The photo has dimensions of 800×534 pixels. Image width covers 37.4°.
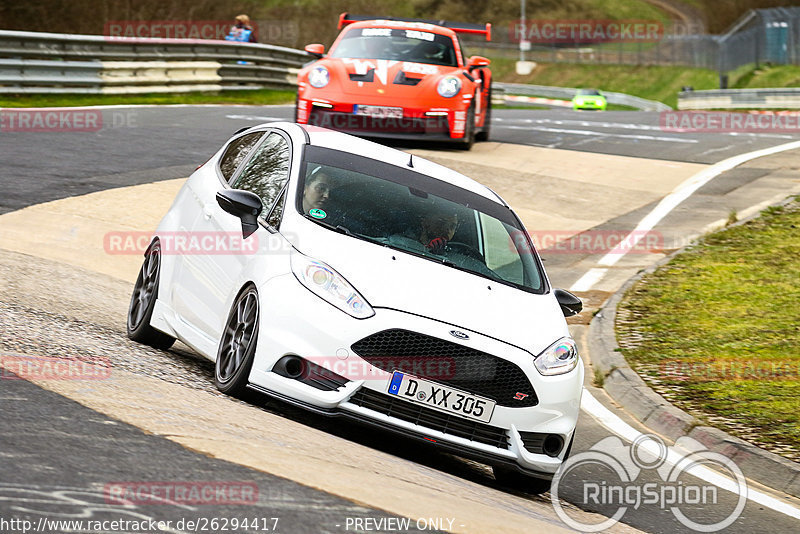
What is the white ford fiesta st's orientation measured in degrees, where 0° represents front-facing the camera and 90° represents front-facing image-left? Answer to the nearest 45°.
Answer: approximately 315°

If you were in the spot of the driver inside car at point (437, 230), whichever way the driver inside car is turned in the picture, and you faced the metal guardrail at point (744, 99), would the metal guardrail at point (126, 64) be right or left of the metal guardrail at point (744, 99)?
left

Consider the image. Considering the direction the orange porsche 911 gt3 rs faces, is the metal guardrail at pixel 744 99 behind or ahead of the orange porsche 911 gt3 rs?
behind

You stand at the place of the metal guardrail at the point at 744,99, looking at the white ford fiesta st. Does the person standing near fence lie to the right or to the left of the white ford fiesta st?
right

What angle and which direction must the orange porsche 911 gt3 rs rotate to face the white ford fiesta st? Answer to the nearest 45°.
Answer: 0° — it already faces it

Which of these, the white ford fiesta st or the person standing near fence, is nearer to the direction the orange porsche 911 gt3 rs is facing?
the white ford fiesta st

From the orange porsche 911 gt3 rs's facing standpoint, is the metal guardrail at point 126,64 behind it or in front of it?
behind

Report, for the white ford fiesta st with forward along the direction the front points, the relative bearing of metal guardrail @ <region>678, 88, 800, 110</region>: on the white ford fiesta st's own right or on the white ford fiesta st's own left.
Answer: on the white ford fiesta st's own left

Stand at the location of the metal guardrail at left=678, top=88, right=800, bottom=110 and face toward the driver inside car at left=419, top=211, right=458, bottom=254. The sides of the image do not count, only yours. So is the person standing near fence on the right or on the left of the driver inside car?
right

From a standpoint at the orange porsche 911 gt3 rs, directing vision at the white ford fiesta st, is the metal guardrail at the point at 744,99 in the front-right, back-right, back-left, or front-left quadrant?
back-left

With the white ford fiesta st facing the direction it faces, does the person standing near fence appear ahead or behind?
behind

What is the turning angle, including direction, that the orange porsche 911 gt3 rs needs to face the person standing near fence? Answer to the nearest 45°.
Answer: approximately 180°
